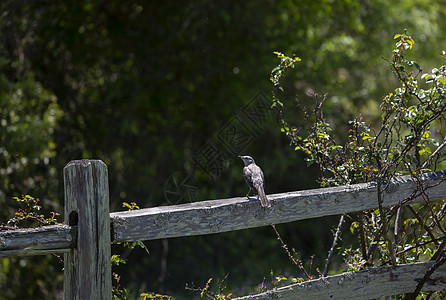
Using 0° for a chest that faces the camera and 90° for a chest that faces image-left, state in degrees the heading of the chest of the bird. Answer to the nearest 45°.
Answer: approximately 135°
